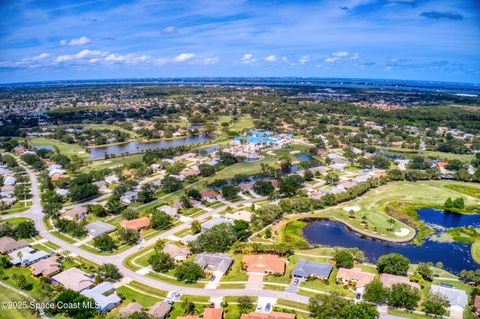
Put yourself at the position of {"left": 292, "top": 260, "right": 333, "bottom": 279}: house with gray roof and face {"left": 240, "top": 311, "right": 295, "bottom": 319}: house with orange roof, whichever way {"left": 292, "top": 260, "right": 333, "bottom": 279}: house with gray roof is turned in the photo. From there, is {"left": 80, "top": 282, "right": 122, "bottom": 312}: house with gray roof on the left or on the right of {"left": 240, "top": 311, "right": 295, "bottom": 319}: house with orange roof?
right

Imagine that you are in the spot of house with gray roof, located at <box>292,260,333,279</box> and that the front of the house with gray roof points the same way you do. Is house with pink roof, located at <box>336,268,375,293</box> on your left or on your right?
on your left

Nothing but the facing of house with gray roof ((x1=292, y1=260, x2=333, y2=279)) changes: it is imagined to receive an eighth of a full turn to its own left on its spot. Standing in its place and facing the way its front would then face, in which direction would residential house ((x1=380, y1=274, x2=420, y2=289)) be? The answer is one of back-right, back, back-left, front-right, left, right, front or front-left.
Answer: front-left

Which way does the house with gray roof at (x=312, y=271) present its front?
toward the camera

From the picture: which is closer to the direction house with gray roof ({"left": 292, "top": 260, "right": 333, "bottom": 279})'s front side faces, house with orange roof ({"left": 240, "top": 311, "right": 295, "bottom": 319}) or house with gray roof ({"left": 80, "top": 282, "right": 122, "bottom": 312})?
the house with orange roof

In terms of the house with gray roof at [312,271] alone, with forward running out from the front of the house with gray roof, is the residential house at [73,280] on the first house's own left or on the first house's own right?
on the first house's own right

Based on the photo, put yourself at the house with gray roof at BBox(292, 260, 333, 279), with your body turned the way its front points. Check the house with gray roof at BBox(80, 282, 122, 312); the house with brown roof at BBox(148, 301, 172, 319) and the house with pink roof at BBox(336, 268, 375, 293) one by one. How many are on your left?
1

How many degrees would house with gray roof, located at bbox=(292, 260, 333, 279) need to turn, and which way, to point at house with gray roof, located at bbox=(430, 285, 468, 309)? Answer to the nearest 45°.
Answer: approximately 90° to its left

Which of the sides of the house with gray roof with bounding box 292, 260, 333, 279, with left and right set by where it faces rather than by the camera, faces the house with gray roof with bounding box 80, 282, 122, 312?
right

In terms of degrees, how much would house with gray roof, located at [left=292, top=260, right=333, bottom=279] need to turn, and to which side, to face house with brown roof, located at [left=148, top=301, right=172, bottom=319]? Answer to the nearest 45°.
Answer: approximately 45° to its right
